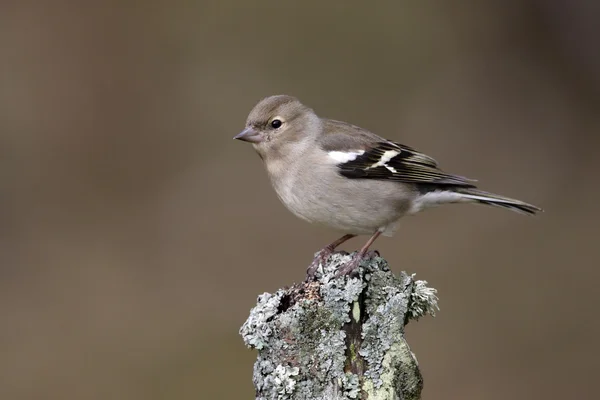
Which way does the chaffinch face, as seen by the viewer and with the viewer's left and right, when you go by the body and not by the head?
facing to the left of the viewer
